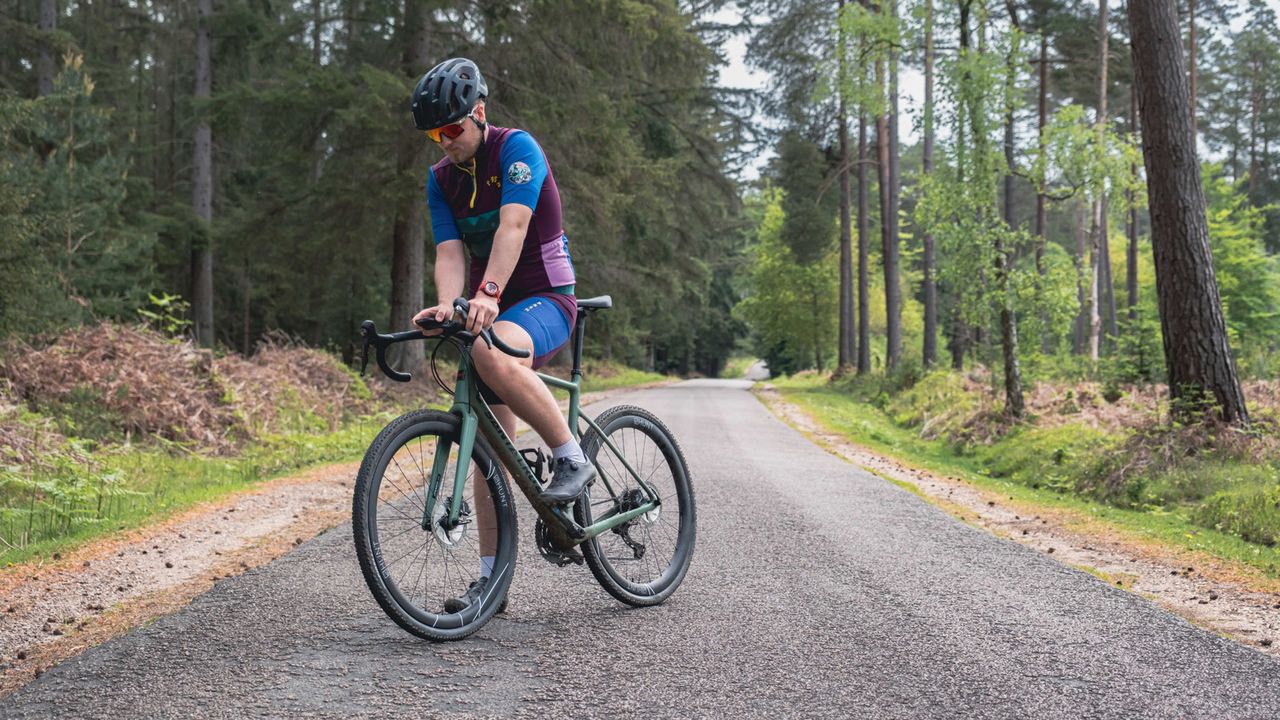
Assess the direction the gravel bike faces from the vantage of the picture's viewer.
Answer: facing the viewer and to the left of the viewer

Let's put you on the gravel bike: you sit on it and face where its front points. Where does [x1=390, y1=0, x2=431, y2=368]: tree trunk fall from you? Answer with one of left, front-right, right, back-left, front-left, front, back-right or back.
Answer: back-right

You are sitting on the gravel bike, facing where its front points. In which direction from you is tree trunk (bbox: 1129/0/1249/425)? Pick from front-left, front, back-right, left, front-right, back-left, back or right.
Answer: back

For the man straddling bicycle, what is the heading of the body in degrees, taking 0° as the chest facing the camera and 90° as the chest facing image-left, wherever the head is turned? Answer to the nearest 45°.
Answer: approximately 45°

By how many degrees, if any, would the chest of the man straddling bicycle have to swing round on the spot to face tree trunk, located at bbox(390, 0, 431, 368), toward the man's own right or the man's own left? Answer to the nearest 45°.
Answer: approximately 135° to the man's own right

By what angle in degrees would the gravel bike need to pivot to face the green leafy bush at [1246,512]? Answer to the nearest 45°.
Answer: approximately 180°

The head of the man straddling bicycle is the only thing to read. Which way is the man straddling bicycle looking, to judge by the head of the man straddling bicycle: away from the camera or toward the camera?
toward the camera

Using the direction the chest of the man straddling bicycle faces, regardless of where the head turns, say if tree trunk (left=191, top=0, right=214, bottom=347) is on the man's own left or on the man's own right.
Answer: on the man's own right

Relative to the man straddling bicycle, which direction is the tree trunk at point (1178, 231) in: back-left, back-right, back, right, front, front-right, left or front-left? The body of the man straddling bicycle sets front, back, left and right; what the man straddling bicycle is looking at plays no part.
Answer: back
